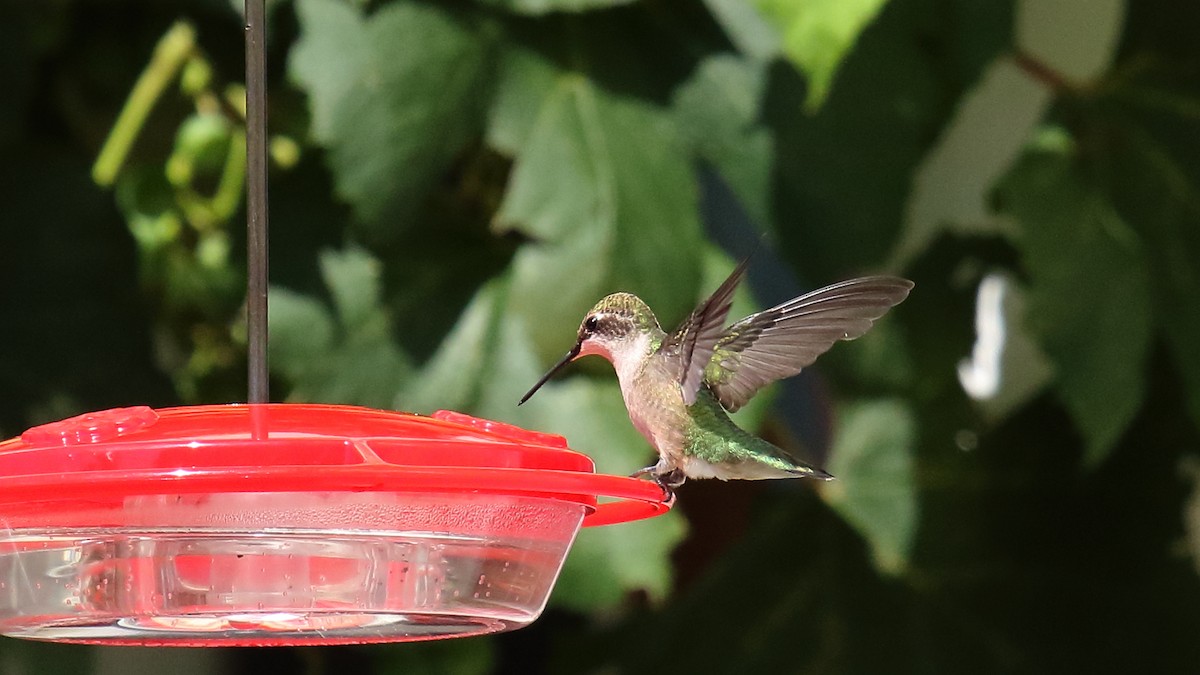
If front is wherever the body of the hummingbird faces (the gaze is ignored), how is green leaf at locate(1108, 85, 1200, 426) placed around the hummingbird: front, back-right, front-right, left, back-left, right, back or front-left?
back-right

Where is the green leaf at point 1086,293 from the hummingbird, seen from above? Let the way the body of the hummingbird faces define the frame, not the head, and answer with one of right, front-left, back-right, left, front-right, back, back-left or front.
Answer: back-right

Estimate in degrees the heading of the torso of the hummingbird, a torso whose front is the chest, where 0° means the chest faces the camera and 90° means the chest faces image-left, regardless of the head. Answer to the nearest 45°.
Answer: approximately 90°
